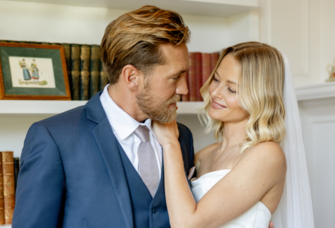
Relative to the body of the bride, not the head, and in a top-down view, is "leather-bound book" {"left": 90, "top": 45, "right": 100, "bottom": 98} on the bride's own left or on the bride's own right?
on the bride's own right

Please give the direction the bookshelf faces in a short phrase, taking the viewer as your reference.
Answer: facing the viewer

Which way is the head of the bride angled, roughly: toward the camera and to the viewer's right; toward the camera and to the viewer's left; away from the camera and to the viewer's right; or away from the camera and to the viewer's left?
toward the camera and to the viewer's left

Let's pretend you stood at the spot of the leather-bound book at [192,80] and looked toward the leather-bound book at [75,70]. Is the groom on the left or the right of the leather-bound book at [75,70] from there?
left

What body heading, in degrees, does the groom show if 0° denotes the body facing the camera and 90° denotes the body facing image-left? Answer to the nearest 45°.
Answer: approximately 315°

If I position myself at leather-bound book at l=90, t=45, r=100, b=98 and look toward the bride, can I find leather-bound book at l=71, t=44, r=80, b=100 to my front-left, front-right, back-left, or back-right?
back-right

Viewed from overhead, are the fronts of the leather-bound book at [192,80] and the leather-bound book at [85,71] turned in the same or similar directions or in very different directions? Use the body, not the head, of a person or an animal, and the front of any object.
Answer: same or similar directions

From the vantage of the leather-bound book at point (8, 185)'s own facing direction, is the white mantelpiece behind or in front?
in front

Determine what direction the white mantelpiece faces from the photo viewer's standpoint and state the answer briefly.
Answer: facing the viewer and to the left of the viewer

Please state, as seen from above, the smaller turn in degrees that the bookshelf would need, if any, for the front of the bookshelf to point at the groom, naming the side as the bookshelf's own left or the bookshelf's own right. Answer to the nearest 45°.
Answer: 0° — it already faces them

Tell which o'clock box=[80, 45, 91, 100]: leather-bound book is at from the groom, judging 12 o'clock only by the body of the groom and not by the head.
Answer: The leather-bound book is roughly at 7 o'clock from the groom.

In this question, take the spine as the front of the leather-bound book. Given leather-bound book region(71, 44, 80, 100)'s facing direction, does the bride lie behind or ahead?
ahead

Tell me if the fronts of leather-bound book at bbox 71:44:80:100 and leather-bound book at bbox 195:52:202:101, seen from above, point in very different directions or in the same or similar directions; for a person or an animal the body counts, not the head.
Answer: same or similar directions
